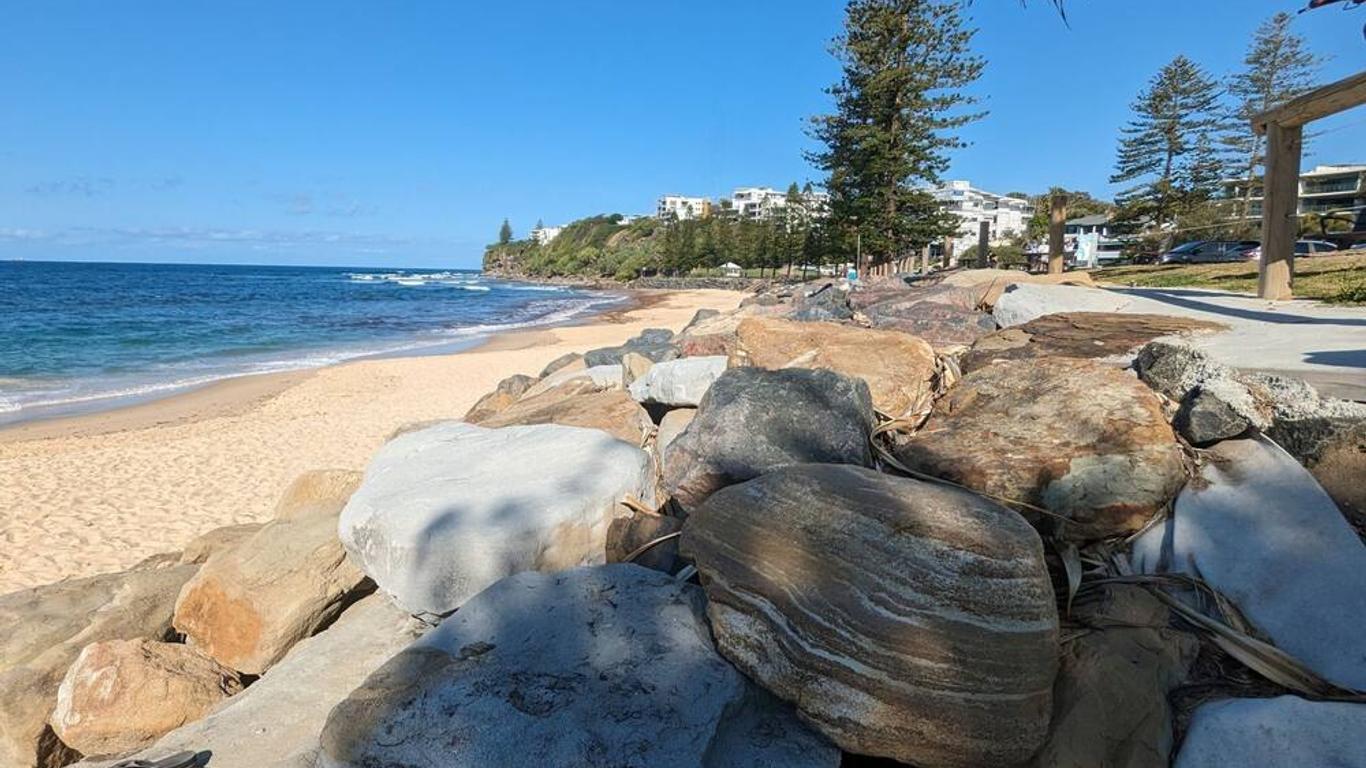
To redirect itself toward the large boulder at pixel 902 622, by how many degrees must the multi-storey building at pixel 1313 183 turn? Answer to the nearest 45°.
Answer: approximately 45° to its left

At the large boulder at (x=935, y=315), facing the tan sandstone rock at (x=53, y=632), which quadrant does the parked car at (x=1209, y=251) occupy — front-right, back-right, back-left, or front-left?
back-right

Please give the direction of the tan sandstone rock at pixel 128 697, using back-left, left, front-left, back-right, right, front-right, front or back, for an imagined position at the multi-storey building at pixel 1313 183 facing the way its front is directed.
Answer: front-left

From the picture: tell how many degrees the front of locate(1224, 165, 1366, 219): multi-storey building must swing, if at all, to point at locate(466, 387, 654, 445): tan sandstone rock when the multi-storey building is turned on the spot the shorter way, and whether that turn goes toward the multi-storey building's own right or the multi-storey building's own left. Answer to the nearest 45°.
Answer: approximately 45° to the multi-storey building's own left

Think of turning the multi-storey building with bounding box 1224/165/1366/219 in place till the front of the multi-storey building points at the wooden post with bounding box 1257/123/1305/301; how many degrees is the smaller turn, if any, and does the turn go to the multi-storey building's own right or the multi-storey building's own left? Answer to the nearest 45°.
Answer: approximately 45° to the multi-storey building's own left
